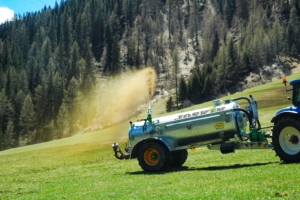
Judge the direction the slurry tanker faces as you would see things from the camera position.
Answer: facing the viewer and to the right of the viewer
